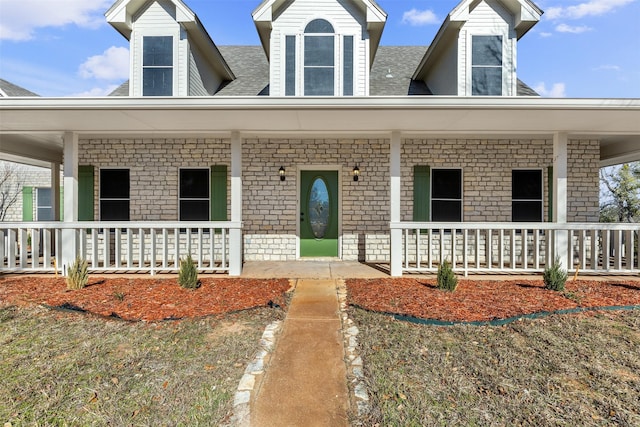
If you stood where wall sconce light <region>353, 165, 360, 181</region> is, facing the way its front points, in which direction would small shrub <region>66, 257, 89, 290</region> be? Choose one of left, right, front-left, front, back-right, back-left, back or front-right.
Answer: front-right

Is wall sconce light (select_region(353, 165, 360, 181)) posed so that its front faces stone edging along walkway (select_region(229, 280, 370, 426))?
yes

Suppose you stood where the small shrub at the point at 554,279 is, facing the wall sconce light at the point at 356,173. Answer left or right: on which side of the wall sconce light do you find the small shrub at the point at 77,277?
left

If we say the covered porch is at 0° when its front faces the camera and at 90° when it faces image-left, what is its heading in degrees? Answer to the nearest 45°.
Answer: approximately 0°

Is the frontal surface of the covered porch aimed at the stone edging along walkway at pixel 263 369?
yes

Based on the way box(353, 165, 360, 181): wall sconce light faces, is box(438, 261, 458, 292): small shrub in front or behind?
in front

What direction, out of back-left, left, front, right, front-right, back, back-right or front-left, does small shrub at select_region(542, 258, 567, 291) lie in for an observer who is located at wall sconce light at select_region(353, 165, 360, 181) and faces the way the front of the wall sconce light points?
front-left
